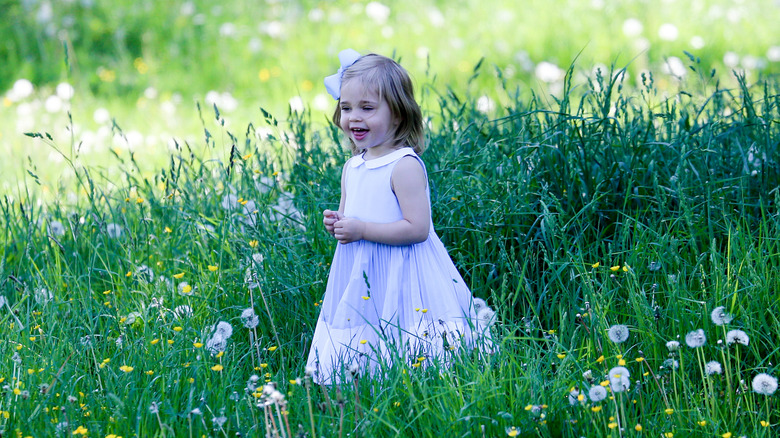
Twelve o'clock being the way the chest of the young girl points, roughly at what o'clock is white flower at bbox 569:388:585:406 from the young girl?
The white flower is roughly at 9 o'clock from the young girl.

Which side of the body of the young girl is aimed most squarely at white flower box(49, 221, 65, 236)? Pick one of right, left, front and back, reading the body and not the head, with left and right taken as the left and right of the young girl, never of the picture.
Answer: right

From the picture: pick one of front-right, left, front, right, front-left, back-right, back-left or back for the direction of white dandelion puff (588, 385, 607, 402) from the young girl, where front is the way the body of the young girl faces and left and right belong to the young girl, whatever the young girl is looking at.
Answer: left

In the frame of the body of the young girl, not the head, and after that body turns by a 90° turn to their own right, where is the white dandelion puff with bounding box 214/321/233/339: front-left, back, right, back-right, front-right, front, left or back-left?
front-left

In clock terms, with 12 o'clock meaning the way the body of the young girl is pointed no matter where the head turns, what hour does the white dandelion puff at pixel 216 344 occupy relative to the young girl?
The white dandelion puff is roughly at 1 o'clock from the young girl.

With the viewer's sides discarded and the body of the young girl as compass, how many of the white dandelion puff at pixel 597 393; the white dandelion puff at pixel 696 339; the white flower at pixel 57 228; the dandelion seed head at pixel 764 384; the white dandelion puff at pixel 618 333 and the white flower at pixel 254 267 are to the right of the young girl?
2

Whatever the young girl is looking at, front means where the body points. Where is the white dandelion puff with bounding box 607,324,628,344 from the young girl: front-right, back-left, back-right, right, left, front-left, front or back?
left

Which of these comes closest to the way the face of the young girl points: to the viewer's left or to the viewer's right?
to the viewer's left

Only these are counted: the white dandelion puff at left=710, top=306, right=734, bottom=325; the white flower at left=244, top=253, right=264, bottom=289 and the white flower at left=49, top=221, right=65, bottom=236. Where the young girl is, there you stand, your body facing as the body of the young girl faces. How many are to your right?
2

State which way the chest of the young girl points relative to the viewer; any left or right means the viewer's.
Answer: facing the viewer and to the left of the viewer

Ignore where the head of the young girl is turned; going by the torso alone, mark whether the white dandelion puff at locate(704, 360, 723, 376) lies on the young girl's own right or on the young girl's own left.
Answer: on the young girl's own left

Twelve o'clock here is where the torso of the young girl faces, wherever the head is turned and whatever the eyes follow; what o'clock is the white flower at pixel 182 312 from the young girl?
The white flower is roughly at 2 o'clock from the young girl.
